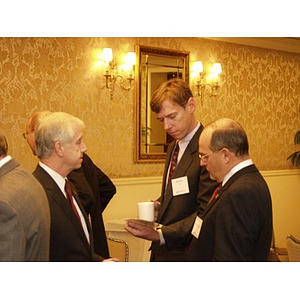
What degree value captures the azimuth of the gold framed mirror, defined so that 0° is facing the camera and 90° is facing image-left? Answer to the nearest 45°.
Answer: approximately 315°

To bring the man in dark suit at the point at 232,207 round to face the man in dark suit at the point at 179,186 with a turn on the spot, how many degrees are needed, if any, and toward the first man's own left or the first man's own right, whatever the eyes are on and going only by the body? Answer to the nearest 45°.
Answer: approximately 45° to the first man's own right

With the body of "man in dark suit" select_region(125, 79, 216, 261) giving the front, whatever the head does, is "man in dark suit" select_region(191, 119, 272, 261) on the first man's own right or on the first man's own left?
on the first man's own left

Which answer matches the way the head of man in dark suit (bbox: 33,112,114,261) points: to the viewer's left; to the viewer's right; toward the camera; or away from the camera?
to the viewer's right

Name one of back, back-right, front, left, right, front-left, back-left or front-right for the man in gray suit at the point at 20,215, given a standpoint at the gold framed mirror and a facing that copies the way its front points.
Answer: front-right

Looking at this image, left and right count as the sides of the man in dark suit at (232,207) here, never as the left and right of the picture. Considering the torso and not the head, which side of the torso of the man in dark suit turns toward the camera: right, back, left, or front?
left

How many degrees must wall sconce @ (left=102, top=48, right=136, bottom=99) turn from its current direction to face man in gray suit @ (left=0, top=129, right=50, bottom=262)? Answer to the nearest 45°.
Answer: approximately 45° to its right

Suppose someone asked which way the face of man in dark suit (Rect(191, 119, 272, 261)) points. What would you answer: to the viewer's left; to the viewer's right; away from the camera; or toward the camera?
to the viewer's left

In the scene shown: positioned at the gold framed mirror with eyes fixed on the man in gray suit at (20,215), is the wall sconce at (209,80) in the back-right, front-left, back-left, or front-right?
back-left

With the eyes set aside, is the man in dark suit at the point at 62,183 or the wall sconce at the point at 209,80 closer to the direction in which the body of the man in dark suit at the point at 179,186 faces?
the man in dark suit
